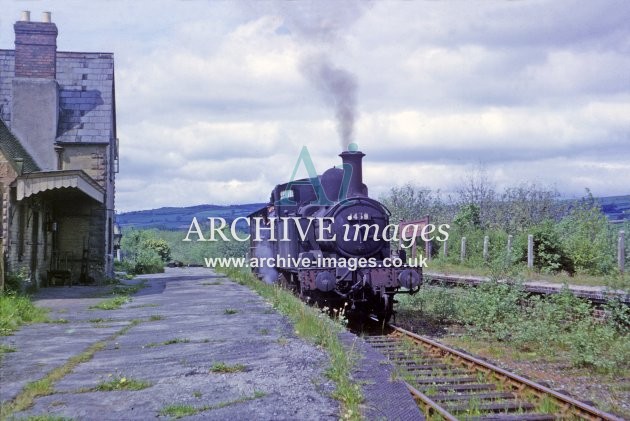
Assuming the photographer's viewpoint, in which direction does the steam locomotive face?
facing the viewer and to the right of the viewer

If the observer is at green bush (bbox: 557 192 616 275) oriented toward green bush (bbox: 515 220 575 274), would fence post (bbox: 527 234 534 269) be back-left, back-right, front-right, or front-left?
front-left

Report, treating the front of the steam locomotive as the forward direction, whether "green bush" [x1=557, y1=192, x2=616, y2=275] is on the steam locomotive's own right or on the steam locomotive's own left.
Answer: on the steam locomotive's own left

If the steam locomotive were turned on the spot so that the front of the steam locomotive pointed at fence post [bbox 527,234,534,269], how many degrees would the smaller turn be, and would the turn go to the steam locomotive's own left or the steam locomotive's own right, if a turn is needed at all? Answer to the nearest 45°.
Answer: approximately 90° to the steam locomotive's own left

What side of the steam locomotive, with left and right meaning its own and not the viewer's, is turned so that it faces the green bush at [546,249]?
left
